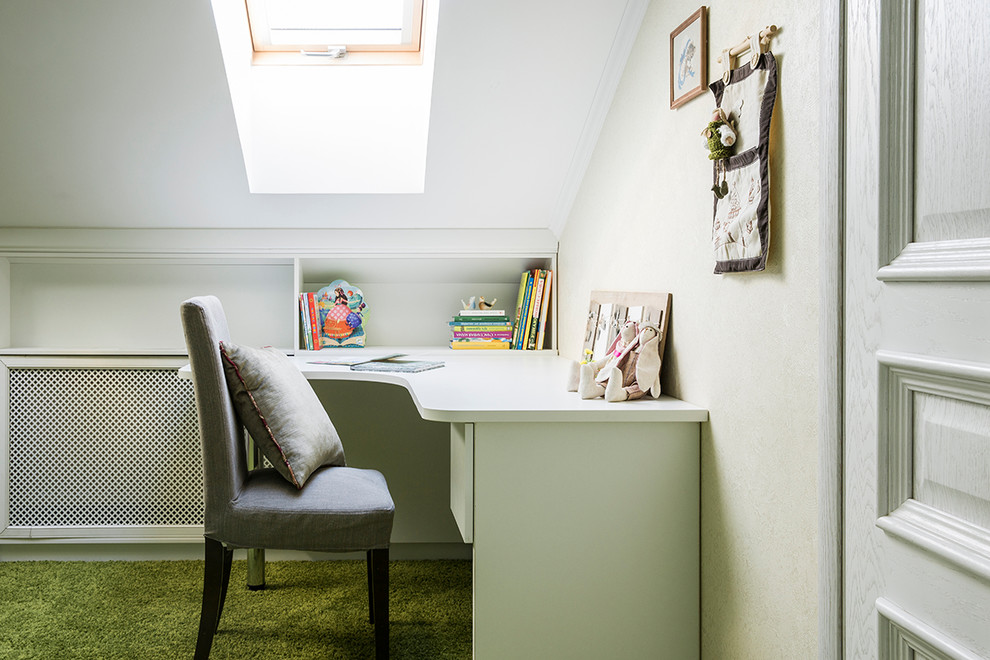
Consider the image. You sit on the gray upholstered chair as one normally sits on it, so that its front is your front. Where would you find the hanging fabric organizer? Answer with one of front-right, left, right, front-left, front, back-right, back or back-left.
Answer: front-right

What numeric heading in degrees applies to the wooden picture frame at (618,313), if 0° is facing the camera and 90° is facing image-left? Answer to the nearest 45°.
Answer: approximately 45°

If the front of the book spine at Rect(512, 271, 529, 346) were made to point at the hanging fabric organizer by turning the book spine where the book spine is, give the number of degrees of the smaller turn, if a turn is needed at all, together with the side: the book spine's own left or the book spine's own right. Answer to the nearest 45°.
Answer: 0° — it already faces it

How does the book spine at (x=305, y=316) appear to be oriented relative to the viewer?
toward the camera

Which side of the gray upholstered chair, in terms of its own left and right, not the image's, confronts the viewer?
right

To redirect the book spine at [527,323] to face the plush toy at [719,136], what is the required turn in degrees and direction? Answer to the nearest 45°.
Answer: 0° — it already faces it

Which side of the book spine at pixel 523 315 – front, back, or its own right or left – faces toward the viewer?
front

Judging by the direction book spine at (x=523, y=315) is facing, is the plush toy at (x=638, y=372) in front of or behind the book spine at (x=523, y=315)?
in front

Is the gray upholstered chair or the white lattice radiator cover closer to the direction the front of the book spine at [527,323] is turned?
the gray upholstered chair

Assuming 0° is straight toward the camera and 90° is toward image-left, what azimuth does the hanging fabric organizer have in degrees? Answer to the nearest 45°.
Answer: approximately 45°

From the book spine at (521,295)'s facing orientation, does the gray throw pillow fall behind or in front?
in front
